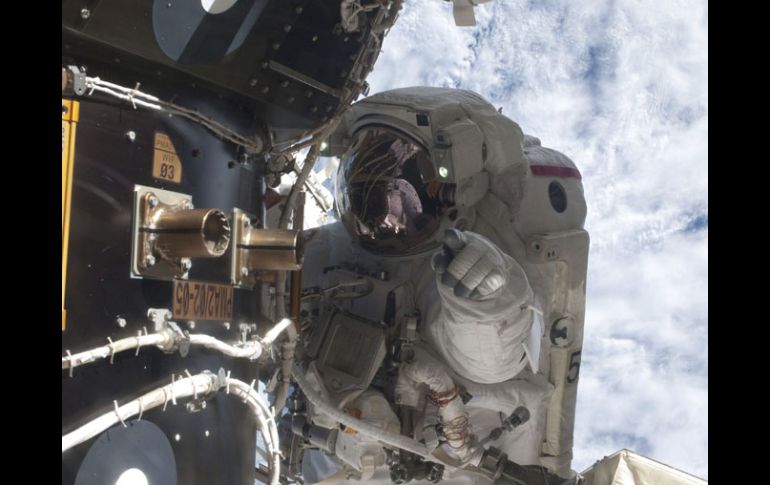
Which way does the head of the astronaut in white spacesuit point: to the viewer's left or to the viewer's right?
to the viewer's left

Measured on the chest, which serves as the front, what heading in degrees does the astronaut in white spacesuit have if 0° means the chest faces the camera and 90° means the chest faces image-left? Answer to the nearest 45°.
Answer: approximately 45°
